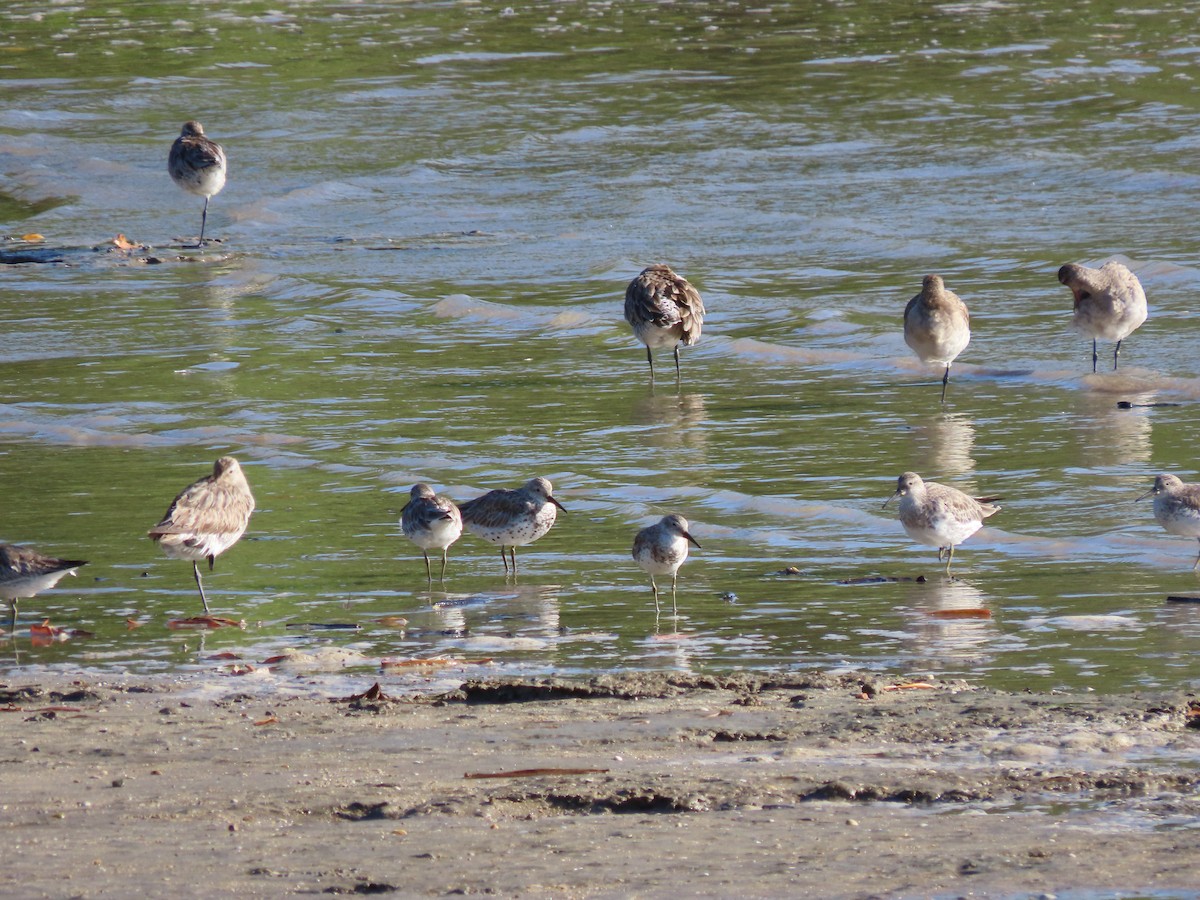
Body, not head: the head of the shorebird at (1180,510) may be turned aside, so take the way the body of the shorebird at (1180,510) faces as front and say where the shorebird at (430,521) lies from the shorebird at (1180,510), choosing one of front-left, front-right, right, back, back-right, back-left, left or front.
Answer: front

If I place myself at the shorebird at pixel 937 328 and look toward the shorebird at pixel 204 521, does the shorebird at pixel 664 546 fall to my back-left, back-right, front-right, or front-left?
front-left

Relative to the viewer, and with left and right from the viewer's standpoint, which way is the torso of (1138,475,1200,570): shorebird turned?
facing to the left of the viewer

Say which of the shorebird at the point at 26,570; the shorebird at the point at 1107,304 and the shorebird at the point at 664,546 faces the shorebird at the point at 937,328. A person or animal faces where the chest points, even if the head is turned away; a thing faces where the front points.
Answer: the shorebird at the point at 1107,304

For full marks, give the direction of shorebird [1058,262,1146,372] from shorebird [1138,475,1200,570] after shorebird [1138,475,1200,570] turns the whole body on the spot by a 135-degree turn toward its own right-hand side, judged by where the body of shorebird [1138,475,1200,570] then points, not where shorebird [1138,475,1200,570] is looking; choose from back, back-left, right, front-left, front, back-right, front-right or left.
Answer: front-left

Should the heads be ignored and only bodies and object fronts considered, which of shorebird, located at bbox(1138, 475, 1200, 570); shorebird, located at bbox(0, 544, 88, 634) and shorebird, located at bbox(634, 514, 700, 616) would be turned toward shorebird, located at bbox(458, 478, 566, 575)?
shorebird, located at bbox(1138, 475, 1200, 570)

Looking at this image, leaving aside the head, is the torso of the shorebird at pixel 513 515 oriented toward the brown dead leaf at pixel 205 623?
no

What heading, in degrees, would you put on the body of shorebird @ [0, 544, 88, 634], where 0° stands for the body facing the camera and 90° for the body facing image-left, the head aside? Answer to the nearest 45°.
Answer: approximately 90°

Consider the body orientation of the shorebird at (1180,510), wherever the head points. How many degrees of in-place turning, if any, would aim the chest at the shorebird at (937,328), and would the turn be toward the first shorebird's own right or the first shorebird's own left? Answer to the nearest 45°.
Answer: approximately 90° to the first shorebird's own right
